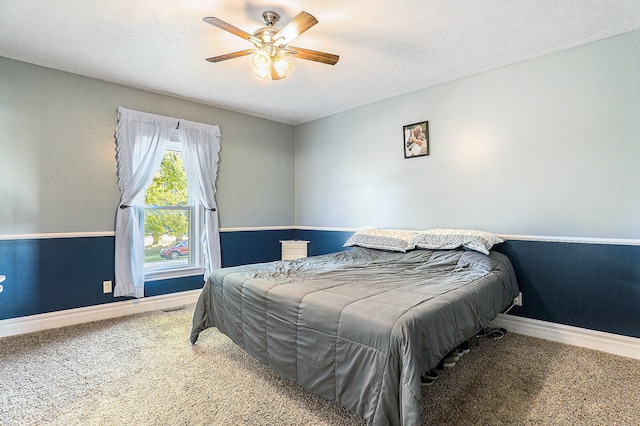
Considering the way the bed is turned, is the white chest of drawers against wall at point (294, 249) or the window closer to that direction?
the window

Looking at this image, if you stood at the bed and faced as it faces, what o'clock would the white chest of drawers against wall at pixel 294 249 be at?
The white chest of drawers against wall is roughly at 4 o'clock from the bed.

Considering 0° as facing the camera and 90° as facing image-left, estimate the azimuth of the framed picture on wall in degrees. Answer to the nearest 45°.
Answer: approximately 45°

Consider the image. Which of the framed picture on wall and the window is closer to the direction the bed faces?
the window

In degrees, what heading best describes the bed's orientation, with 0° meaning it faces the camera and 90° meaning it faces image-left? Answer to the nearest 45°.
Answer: approximately 45°

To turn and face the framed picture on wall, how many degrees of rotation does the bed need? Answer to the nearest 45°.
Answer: approximately 135° to its right

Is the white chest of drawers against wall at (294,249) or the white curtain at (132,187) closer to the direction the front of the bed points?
the white curtain

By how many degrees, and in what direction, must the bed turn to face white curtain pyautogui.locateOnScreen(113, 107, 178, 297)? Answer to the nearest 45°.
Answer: approximately 90° to its right

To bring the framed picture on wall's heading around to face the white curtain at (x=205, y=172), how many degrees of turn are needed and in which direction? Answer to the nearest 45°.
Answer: approximately 45° to its right

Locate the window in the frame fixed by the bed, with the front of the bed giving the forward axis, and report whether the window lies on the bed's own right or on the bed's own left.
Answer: on the bed's own right

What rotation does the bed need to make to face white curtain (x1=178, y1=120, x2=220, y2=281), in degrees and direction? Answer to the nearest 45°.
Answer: approximately 90° to its right
